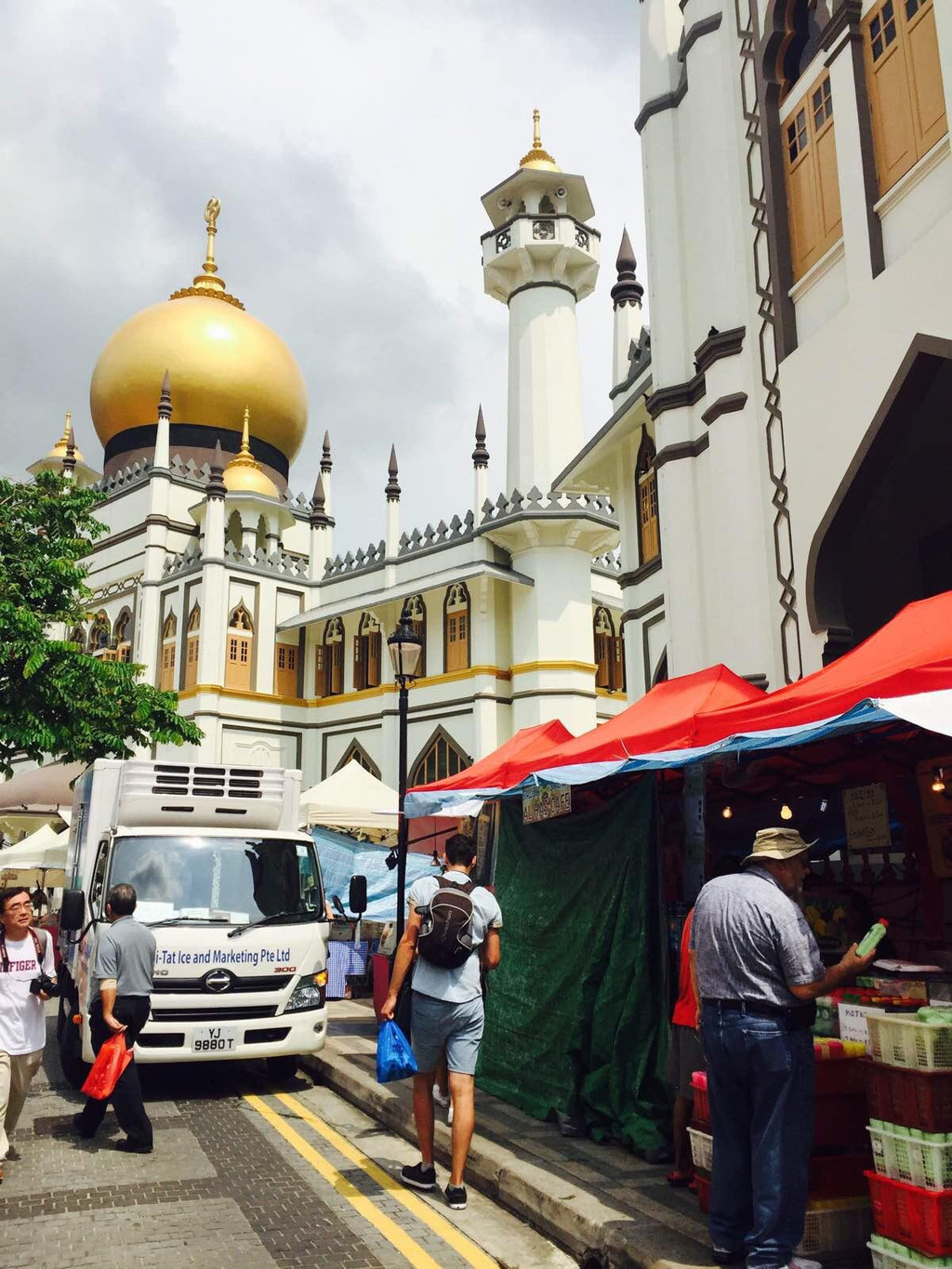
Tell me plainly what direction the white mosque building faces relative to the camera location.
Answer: facing the viewer and to the left of the viewer

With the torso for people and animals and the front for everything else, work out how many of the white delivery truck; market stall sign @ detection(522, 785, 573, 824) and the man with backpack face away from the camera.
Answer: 1

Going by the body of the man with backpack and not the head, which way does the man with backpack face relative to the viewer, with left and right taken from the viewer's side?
facing away from the viewer

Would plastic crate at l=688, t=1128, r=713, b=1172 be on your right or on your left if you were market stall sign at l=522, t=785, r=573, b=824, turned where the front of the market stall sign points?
on your left

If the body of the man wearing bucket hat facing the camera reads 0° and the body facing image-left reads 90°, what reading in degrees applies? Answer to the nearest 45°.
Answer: approximately 225°

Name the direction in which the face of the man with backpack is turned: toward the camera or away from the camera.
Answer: away from the camera

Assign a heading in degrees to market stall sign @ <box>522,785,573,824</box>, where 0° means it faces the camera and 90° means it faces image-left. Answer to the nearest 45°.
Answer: approximately 45°

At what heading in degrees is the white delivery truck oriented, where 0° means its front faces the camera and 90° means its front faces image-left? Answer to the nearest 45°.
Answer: approximately 0°

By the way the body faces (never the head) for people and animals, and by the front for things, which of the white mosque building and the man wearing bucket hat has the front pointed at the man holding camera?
the white mosque building

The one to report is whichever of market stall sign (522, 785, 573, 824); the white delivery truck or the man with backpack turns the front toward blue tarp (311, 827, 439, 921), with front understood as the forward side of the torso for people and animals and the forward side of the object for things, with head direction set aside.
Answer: the man with backpack

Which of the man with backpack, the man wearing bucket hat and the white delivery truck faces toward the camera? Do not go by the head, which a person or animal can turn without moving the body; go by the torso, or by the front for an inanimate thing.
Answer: the white delivery truck

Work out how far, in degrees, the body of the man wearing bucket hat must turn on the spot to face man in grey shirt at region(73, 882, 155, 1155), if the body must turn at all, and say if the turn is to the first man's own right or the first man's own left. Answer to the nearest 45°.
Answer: approximately 135° to the first man's own left
